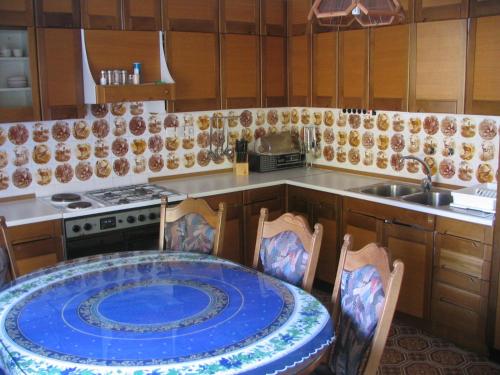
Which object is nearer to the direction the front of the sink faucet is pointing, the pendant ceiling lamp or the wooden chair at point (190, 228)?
the wooden chair

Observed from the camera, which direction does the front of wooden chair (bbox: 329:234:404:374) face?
facing the viewer and to the left of the viewer

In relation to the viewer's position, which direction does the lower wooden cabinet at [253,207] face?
facing the viewer and to the right of the viewer

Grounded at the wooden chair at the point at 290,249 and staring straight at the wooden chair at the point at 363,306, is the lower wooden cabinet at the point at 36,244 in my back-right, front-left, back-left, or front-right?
back-right

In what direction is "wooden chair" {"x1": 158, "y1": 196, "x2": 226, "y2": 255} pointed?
toward the camera

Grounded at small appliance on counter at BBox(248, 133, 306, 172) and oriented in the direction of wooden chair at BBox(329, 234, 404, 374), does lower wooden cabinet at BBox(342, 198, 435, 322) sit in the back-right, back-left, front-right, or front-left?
front-left

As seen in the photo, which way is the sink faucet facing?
to the viewer's left

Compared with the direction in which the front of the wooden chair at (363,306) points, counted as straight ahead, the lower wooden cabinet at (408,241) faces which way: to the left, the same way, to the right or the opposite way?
the same way

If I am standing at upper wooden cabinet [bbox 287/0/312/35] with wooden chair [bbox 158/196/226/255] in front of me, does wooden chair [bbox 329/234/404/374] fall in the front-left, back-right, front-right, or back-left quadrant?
front-left

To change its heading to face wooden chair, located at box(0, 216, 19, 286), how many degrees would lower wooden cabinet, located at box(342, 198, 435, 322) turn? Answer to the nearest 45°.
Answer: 0° — it already faces it

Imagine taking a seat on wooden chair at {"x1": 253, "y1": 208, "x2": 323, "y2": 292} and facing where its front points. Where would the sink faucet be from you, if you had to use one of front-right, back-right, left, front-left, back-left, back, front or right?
back

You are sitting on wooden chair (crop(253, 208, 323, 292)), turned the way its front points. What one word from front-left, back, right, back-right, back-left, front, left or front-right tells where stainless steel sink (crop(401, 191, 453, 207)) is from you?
back
